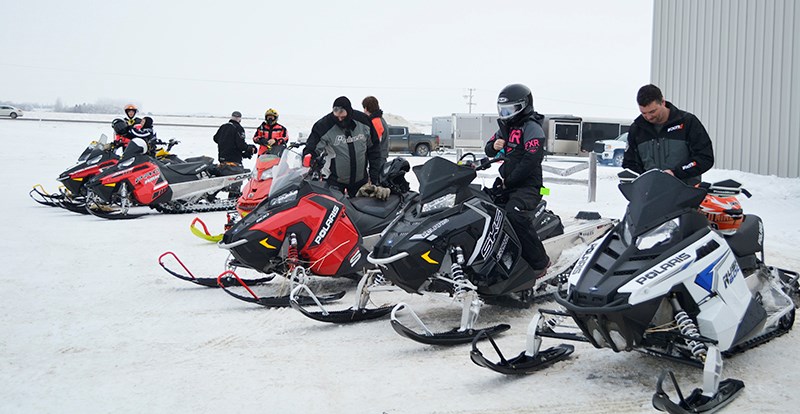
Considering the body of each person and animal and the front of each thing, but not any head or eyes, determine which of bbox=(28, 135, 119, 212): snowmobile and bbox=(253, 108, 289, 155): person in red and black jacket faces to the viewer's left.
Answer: the snowmobile

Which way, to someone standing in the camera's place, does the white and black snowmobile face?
facing the viewer and to the left of the viewer

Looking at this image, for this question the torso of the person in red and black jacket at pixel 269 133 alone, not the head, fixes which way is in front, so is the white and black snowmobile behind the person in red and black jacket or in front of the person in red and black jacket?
in front

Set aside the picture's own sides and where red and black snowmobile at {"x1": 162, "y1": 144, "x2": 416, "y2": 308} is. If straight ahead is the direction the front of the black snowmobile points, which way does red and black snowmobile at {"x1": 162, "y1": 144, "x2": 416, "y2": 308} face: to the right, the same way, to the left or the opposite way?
the same way

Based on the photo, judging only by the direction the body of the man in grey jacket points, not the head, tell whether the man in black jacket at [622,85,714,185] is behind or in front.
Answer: in front

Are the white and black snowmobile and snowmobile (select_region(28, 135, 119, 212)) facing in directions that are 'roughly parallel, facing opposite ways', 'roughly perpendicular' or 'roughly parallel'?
roughly parallel

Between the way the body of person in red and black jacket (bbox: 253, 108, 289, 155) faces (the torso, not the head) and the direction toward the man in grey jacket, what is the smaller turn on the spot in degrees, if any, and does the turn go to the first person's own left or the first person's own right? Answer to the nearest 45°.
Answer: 0° — they already face them

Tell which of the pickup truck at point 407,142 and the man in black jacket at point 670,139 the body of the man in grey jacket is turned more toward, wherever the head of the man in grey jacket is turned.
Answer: the man in black jacket

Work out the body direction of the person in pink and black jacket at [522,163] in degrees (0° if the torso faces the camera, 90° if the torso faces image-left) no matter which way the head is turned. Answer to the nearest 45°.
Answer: approximately 45°

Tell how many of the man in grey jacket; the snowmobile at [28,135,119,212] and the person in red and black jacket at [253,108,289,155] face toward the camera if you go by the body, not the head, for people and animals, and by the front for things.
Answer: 2

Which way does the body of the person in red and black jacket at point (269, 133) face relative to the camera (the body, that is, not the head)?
toward the camera

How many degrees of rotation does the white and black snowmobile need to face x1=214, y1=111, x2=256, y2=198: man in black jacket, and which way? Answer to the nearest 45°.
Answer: approximately 90° to its right

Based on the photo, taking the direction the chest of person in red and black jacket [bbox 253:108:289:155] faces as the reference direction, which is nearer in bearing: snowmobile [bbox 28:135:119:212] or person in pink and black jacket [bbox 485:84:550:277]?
the person in pink and black jacket
